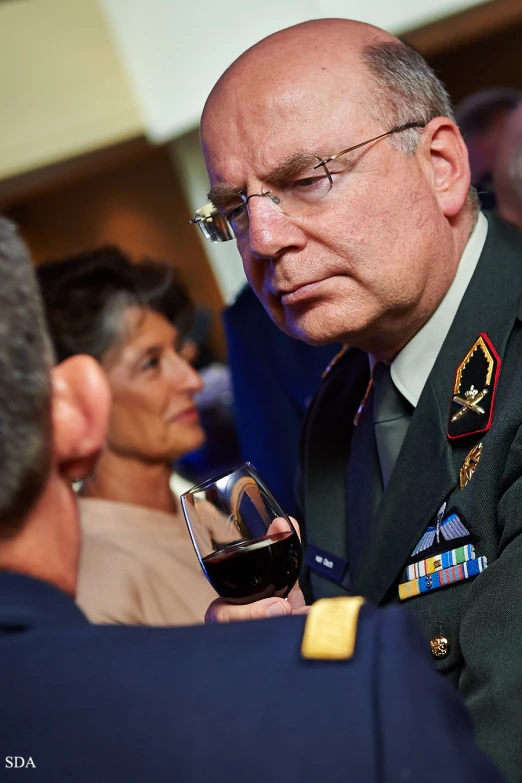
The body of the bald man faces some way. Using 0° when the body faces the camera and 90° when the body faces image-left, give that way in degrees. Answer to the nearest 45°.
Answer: approximately 45°

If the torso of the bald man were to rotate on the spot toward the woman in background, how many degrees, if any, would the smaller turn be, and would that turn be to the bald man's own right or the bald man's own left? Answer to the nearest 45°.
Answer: approximately 90° to the bald man's own right

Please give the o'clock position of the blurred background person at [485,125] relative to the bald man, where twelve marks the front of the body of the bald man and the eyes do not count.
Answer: The blurred background person is roughly at 5 o'clock from the bald man.

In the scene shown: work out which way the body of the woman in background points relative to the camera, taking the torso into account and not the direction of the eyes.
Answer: to the viewer's right

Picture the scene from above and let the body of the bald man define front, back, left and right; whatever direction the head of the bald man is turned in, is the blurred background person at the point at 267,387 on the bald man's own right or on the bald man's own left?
on the bald man's own right

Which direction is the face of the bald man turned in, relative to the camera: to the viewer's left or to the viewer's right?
to the viewer's left

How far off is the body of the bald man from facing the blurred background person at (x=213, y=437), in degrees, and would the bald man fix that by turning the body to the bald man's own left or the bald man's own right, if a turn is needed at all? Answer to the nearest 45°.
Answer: approximately 135° to the bald man's own right
